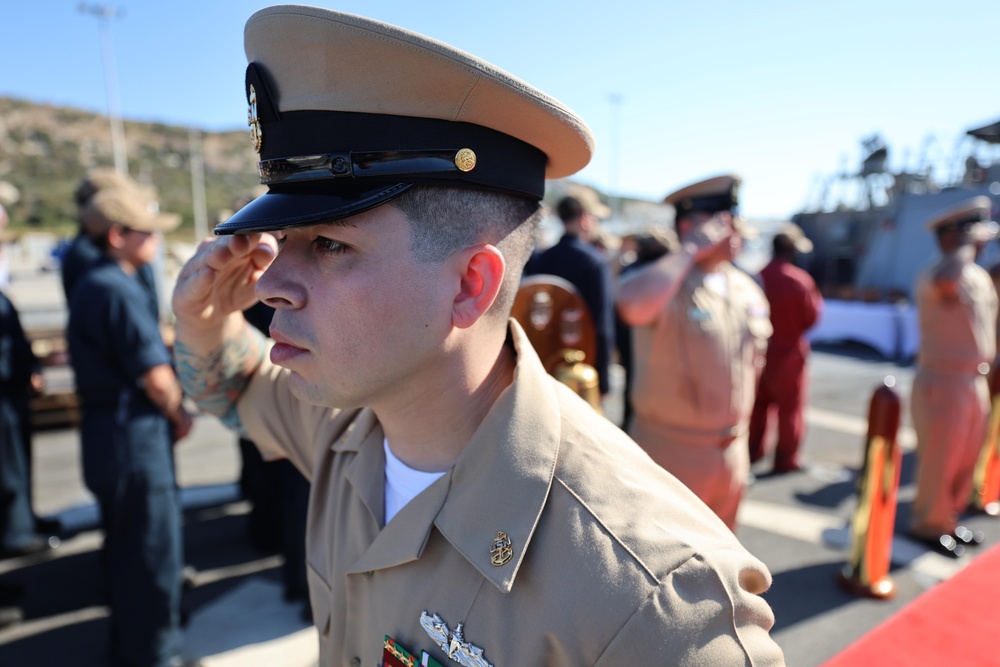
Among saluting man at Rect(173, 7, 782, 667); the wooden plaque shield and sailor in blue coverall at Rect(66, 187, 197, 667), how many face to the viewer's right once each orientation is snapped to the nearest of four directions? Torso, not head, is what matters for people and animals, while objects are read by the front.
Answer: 1

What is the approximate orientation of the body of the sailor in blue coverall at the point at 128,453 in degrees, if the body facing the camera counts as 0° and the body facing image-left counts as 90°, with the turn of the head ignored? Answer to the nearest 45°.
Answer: approximately 270°

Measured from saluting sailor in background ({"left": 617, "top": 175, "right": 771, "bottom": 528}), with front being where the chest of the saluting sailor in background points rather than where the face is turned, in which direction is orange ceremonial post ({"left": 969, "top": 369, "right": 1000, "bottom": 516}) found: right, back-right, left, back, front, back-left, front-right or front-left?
left

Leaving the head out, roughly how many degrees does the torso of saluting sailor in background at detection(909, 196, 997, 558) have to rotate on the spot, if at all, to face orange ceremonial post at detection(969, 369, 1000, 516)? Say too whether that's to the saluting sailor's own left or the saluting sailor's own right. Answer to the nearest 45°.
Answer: approximately 135° to the saluting sailor's own left

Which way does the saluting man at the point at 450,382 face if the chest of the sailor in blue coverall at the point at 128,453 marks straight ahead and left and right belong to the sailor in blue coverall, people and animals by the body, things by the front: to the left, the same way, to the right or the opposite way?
the opposite way

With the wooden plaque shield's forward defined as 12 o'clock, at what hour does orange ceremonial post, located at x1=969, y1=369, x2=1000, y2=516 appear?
The orange ceremonial post is roughly at 8 o'clock from the wooden plaque shield.

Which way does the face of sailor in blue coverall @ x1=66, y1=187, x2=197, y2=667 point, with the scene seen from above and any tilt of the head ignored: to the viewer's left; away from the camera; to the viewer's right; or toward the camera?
to the viewer's right

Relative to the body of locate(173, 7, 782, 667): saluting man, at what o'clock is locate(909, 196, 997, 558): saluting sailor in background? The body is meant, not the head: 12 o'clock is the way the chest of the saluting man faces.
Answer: The saluting sailor in background is roughly at 6 o'clock from the saluting man.

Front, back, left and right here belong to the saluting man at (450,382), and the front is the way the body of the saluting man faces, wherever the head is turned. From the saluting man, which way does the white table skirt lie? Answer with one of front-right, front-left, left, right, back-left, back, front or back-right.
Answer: back

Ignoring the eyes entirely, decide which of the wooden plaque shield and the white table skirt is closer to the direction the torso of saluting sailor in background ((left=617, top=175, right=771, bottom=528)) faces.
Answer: the wooden plaque shield

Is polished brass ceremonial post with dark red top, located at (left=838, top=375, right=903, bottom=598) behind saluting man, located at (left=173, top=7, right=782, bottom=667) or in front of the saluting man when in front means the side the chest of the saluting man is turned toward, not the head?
behind
